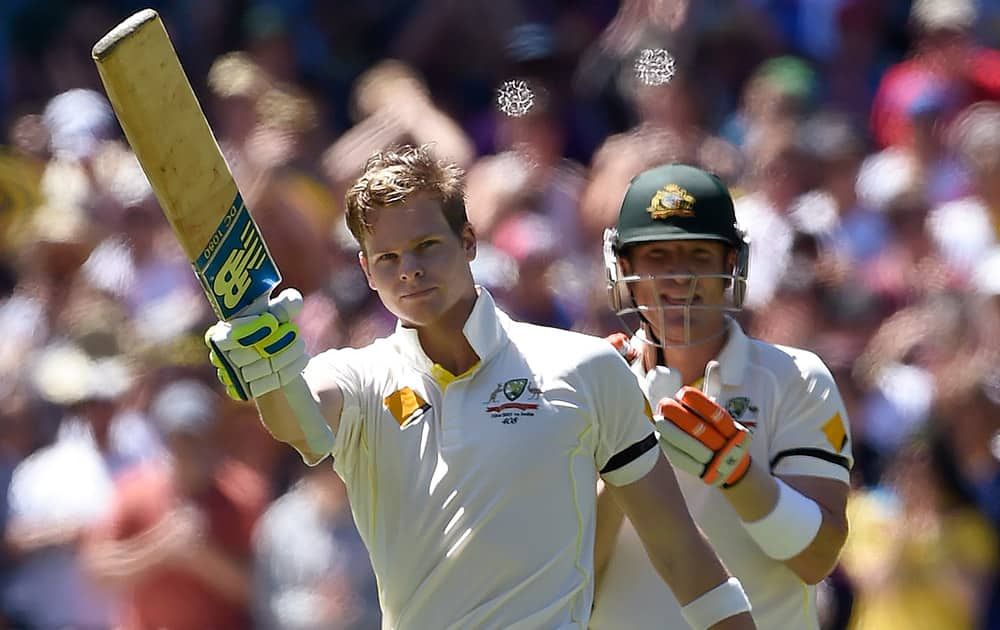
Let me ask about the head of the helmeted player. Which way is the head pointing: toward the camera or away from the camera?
toward the camera

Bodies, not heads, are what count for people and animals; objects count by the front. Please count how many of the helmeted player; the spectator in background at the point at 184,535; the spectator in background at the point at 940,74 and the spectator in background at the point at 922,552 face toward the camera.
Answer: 4

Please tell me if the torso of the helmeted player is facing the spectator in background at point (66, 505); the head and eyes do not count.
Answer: no

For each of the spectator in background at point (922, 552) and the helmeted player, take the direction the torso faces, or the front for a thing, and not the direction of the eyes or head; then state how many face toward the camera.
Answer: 2

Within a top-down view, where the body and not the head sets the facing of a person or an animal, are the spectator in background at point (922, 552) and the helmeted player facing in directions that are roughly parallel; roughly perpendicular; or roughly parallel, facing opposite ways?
roughly parallel

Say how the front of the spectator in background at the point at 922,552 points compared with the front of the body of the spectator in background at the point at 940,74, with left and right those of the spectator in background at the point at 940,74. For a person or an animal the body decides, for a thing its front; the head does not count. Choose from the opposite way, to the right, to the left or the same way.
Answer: the same way

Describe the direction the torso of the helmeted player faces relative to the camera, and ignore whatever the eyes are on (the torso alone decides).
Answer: toward the camera

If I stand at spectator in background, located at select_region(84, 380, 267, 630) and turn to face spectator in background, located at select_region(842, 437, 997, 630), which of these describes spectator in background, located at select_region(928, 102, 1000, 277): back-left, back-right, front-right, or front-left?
front-left

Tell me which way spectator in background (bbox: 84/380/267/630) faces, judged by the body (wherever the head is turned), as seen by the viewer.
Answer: toward the camera

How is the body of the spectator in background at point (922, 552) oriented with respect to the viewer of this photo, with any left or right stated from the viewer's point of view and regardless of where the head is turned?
facing the viewer

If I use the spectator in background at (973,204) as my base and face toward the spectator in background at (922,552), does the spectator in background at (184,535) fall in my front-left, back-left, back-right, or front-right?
front-right
